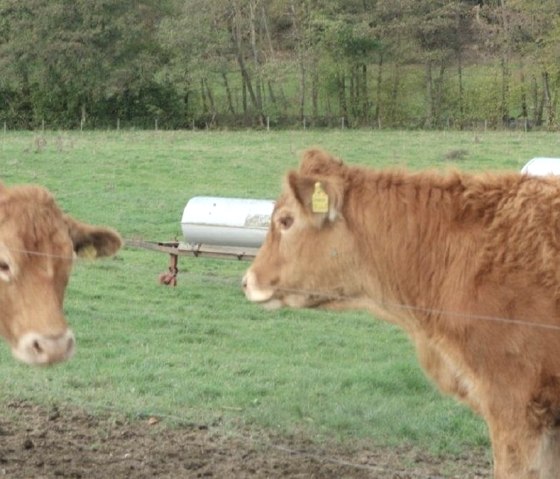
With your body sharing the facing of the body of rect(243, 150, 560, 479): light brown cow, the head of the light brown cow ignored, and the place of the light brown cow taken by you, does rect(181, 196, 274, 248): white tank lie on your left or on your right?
on your right

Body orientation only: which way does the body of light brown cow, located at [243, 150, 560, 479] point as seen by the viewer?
to the viewer's left

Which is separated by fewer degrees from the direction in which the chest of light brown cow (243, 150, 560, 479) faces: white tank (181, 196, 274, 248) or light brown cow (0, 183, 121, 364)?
the light brown cow

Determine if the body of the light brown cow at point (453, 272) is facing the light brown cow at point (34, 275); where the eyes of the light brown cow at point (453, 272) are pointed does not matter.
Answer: yes
